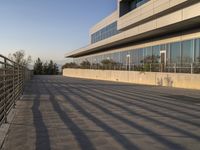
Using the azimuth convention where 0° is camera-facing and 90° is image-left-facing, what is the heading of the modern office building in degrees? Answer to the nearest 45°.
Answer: approximately 45°
